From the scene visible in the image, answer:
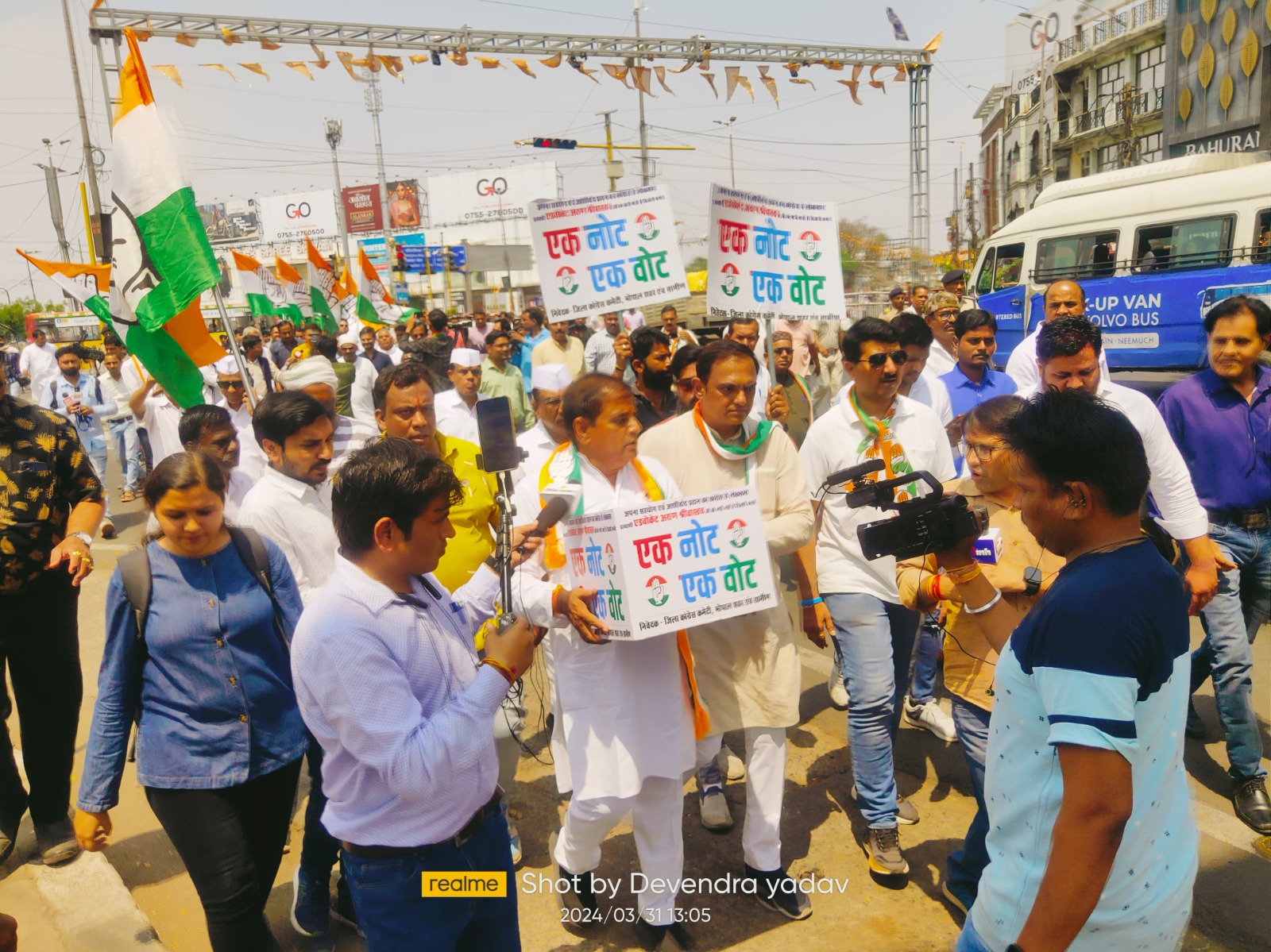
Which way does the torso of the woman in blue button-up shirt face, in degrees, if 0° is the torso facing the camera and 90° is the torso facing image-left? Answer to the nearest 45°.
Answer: approximately 0°

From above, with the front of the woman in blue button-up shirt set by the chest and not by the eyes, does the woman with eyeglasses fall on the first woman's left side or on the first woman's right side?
on the first woman's left side

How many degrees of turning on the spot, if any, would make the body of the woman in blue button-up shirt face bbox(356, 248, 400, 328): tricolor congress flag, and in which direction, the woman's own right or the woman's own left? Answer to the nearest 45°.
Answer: approximately 180°

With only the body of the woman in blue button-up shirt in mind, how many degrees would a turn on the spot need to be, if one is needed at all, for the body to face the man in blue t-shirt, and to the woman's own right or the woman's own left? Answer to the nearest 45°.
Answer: approximately 45° to the woman's own left

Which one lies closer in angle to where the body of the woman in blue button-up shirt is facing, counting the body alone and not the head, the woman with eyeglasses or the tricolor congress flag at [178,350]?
the woman with eyeglasses

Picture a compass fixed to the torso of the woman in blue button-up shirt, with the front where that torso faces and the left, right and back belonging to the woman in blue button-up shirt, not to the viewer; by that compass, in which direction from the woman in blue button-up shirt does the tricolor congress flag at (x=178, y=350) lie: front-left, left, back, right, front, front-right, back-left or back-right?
back

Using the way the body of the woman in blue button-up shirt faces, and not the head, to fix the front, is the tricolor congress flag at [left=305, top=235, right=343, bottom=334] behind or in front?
behind

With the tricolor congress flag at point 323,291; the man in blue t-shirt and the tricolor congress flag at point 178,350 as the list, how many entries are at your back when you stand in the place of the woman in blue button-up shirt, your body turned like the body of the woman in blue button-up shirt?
2

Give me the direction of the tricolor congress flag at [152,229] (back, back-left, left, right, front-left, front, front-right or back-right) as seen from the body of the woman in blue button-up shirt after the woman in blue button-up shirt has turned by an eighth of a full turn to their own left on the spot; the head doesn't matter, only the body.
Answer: back-left

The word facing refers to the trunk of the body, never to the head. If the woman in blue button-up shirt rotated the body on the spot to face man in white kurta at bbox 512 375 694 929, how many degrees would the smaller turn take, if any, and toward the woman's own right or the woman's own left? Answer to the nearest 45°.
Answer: approximately 90° to the woman's own left

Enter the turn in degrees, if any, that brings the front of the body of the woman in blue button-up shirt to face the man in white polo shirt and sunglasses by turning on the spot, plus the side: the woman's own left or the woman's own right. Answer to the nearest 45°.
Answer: approximately 90° to the woman's own left

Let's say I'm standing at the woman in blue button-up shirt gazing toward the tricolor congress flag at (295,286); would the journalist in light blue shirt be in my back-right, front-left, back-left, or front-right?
back-right

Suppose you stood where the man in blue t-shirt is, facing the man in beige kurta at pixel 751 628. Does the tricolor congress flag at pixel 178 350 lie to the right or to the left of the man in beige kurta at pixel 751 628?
left

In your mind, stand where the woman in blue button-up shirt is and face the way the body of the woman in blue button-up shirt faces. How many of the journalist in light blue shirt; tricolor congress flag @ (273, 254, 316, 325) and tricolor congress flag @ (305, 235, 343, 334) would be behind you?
2

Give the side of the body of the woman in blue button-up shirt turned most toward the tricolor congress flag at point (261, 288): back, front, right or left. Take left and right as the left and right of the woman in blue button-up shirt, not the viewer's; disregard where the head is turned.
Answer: back

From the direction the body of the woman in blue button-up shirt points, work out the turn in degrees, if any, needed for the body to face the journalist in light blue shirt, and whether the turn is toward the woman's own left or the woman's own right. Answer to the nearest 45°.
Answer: approximately 45° to the woman's own left
